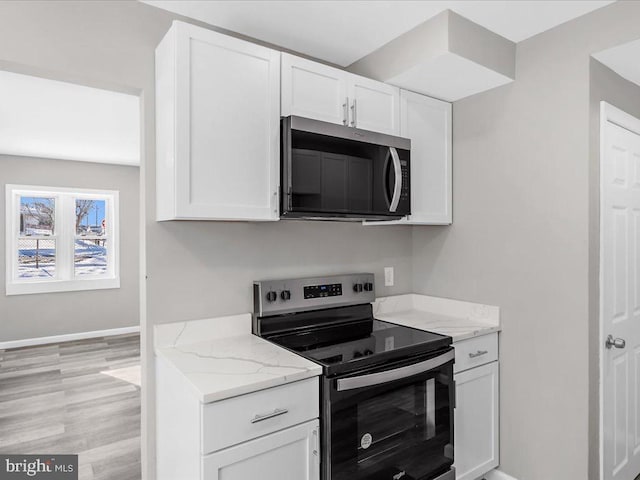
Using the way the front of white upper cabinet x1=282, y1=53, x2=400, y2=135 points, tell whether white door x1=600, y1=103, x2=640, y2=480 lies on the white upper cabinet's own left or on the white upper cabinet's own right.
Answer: on the white upper cabinet's own left

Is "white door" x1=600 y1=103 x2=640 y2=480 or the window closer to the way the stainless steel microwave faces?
the white door

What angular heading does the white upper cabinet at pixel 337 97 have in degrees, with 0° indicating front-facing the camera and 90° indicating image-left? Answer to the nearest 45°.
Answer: approximately 315°

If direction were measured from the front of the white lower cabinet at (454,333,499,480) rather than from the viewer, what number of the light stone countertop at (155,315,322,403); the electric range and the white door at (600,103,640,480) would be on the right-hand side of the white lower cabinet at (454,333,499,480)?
2

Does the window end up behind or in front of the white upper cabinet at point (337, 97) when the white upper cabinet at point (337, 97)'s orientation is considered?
behind

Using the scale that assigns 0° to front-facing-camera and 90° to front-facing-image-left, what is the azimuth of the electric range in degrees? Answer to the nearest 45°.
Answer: approximately 315°

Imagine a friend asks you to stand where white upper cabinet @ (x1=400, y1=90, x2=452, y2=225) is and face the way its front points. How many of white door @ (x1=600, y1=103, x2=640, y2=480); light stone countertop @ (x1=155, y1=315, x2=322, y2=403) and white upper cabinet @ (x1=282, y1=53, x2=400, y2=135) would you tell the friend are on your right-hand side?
2
